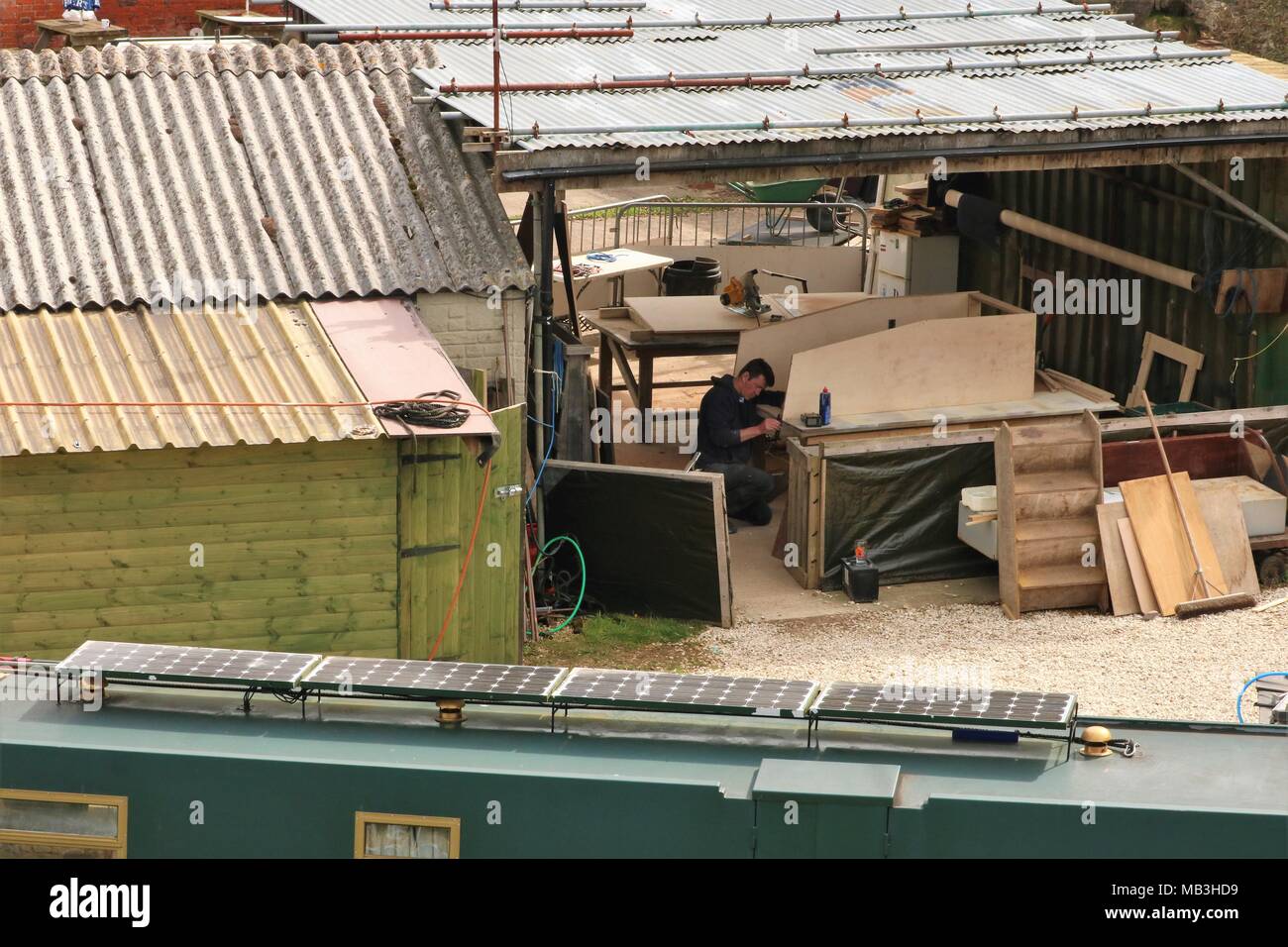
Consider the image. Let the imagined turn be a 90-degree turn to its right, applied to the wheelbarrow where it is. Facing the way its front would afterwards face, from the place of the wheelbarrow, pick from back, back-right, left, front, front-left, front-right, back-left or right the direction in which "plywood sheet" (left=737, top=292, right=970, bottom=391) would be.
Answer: front

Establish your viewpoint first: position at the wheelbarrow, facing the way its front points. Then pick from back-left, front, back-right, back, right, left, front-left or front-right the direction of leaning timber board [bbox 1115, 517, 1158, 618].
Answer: right

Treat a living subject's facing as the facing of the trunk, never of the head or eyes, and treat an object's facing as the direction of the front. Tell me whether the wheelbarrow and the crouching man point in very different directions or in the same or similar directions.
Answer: same or similar directions

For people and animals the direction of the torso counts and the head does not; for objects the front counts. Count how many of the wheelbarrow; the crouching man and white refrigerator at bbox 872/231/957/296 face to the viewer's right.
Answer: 2

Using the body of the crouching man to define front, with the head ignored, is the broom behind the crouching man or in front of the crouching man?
in front

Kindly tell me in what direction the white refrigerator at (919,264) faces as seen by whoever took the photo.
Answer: facing the viewer and to the left of the viewer

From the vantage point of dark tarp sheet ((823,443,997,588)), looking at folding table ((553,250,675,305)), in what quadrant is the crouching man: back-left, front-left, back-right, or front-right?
front-left

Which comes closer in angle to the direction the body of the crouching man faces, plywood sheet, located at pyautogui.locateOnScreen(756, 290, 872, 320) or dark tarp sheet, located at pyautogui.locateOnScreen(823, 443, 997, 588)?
the dark tarp sheet

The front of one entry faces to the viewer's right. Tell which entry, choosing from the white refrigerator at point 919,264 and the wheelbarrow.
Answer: the wheelbarrow

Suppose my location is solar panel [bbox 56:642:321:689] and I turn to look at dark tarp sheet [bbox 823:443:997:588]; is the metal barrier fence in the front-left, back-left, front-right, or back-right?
front-left

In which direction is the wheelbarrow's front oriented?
to the viewer's right

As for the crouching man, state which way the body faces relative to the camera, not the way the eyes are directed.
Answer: to the viewer's right

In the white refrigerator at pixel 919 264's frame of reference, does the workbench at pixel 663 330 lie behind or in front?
in front
